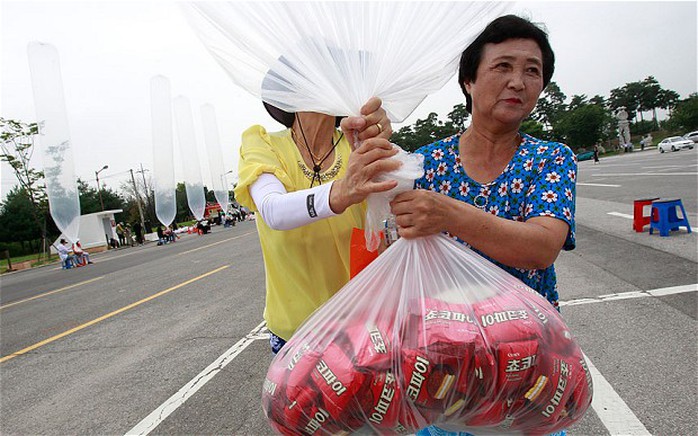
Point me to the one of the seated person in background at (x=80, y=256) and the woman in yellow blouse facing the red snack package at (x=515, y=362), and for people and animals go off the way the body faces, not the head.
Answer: the woman in yellow blouse

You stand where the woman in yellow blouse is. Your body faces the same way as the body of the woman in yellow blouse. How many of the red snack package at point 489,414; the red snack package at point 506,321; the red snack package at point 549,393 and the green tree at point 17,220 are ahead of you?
3

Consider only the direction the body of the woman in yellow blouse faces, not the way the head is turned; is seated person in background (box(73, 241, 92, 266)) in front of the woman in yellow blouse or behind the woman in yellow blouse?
behind

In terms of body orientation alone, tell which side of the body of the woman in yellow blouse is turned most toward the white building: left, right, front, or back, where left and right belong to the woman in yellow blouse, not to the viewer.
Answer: back

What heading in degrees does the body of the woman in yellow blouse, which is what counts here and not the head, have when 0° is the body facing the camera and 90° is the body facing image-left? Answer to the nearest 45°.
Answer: approximately 315°

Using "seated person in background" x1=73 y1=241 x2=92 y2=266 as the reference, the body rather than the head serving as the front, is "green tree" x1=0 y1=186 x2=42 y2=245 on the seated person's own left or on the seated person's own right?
on the seated person's own right

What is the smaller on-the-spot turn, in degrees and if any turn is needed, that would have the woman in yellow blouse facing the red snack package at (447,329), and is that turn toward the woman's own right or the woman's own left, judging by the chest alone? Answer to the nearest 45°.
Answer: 0° — they already face it

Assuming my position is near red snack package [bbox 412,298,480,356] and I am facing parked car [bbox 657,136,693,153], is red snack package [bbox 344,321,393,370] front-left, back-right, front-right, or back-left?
back-left

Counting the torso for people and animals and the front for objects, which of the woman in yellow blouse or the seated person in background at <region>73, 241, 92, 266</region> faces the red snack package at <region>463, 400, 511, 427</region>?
the woman in yellow blouse
